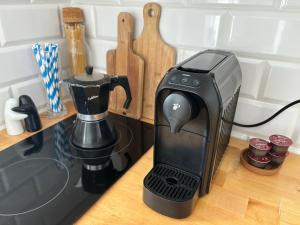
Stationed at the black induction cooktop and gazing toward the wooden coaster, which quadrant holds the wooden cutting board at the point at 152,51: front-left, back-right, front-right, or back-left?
front-left

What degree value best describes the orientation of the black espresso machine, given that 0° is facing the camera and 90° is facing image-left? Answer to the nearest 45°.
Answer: approximately 45°

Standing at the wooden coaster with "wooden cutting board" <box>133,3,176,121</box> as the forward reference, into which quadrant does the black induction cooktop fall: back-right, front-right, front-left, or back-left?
front-left

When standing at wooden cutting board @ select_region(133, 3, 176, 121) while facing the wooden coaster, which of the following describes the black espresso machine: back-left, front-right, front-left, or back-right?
front-right

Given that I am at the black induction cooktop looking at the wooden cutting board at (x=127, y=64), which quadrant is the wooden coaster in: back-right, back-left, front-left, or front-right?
front-right

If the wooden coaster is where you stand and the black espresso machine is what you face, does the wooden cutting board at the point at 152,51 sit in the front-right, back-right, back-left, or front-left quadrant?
front-right
